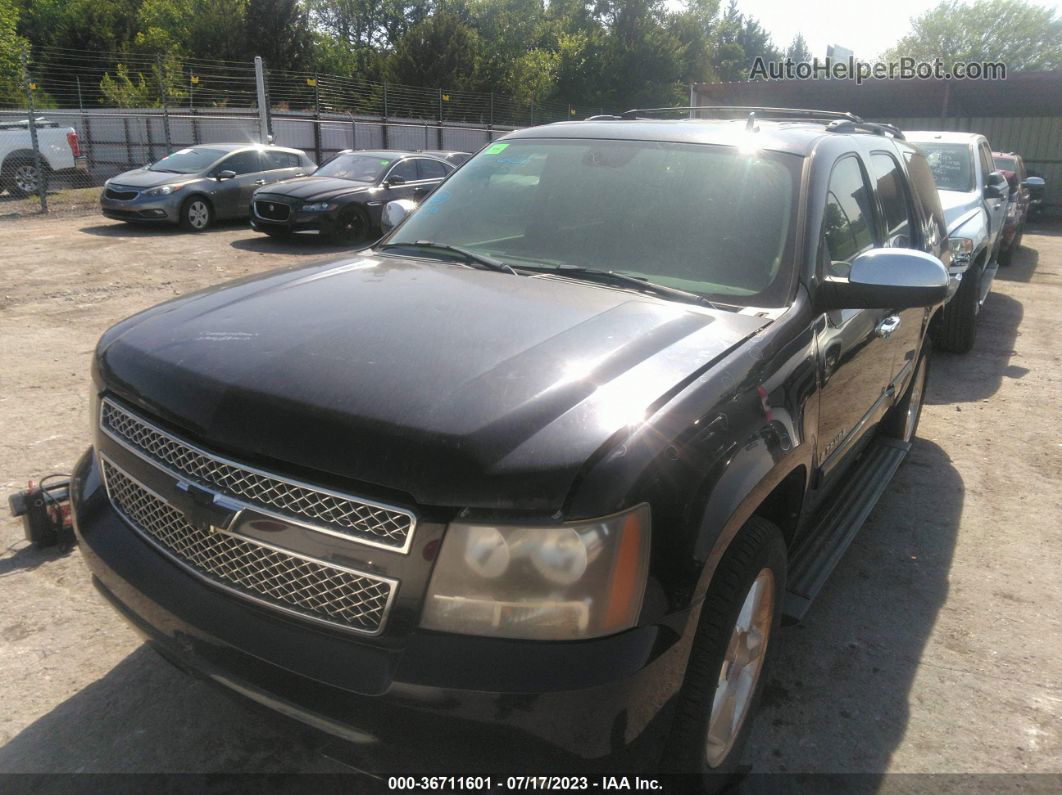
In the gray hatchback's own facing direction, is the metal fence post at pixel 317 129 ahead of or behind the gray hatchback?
behind

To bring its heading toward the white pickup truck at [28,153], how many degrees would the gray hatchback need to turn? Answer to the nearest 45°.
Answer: approximately 90° to its right

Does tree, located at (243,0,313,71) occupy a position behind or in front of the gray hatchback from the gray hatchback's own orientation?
behind

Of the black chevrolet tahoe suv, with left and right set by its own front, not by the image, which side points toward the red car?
back

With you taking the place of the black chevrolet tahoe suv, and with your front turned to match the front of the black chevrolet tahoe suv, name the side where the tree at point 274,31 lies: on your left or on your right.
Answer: on your right

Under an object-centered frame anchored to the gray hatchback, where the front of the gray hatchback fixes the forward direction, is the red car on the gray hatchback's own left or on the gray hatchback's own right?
on the gray hatchback's own left

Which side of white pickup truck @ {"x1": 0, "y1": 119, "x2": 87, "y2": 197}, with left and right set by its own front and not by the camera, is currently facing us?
left

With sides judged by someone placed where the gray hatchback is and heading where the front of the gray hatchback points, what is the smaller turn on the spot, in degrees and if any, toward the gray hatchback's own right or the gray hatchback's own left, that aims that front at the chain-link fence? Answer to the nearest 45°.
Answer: approximately 135° to the gray hatchback's own right
